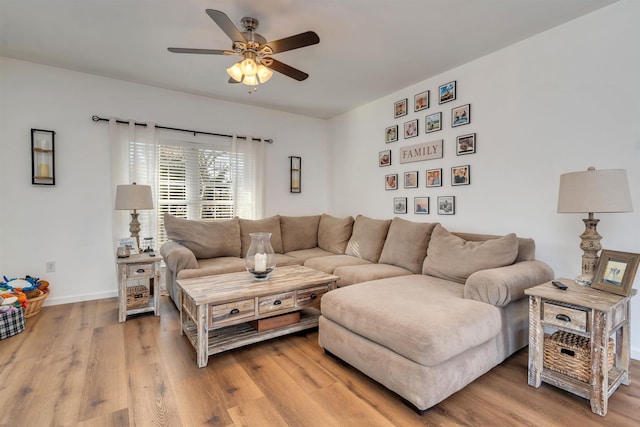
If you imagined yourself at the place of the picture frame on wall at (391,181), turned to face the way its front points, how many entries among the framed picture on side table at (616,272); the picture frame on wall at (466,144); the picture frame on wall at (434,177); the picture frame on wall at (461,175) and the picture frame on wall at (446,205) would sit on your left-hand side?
5

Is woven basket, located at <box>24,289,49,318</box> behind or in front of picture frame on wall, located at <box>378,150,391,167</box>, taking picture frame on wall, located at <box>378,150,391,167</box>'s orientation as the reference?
in front

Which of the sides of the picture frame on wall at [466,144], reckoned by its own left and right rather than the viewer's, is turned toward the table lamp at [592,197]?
left

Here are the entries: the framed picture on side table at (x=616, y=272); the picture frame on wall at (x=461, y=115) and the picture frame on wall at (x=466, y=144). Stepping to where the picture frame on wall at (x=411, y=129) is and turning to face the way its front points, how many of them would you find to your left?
3

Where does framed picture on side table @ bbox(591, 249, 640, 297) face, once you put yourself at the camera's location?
facing the viewer and to the left of the viewer

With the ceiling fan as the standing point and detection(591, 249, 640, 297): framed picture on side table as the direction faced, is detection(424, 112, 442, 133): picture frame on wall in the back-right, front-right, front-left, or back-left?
front-left

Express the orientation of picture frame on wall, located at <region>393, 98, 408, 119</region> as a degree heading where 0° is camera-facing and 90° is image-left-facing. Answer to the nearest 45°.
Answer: approximately 45°

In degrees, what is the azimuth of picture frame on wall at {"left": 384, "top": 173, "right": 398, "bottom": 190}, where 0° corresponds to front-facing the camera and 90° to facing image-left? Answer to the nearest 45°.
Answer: approximately 45°
